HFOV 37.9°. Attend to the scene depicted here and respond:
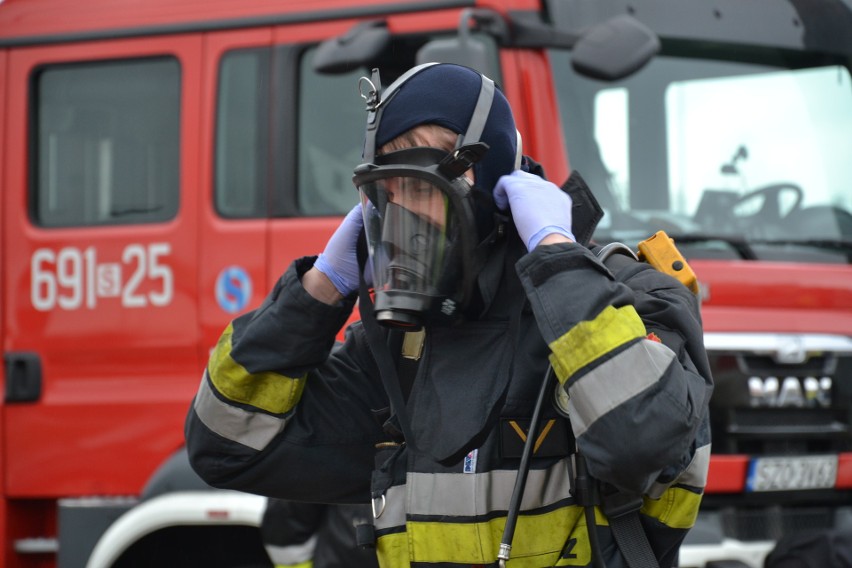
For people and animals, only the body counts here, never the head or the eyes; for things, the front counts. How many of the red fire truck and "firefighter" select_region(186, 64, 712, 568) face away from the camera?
0

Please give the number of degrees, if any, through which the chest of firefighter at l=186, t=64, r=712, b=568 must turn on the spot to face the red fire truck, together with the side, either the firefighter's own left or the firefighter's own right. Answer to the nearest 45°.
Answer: approximately 135° to the firefighter's own right

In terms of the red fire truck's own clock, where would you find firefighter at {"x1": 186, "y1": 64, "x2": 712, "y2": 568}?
The firefighter is roughly at 1 o'clock from the red fire truck.

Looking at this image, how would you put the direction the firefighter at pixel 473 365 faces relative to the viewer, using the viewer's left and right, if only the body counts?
facing the viewer and to the left of the viewer

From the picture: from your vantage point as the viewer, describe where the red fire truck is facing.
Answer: facing the viewer and to the right of the viewer

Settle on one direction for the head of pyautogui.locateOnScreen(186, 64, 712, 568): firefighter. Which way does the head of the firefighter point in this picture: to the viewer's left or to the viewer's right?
to the viewer's left
